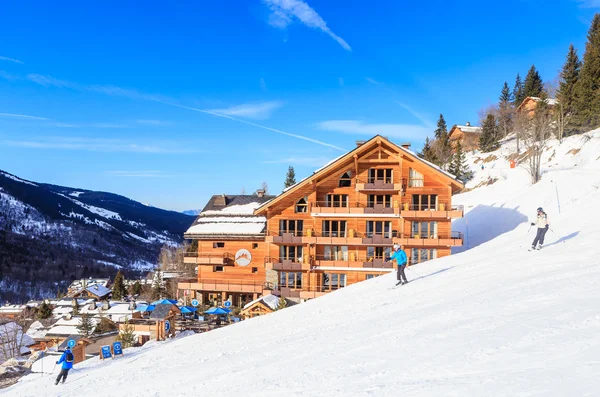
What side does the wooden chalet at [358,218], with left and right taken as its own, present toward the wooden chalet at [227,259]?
right

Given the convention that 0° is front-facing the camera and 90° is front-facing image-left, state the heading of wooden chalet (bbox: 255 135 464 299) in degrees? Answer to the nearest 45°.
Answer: approximately 0°

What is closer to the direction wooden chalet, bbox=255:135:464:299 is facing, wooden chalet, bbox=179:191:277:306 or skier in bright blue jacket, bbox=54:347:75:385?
the skier in bright blue jacket
